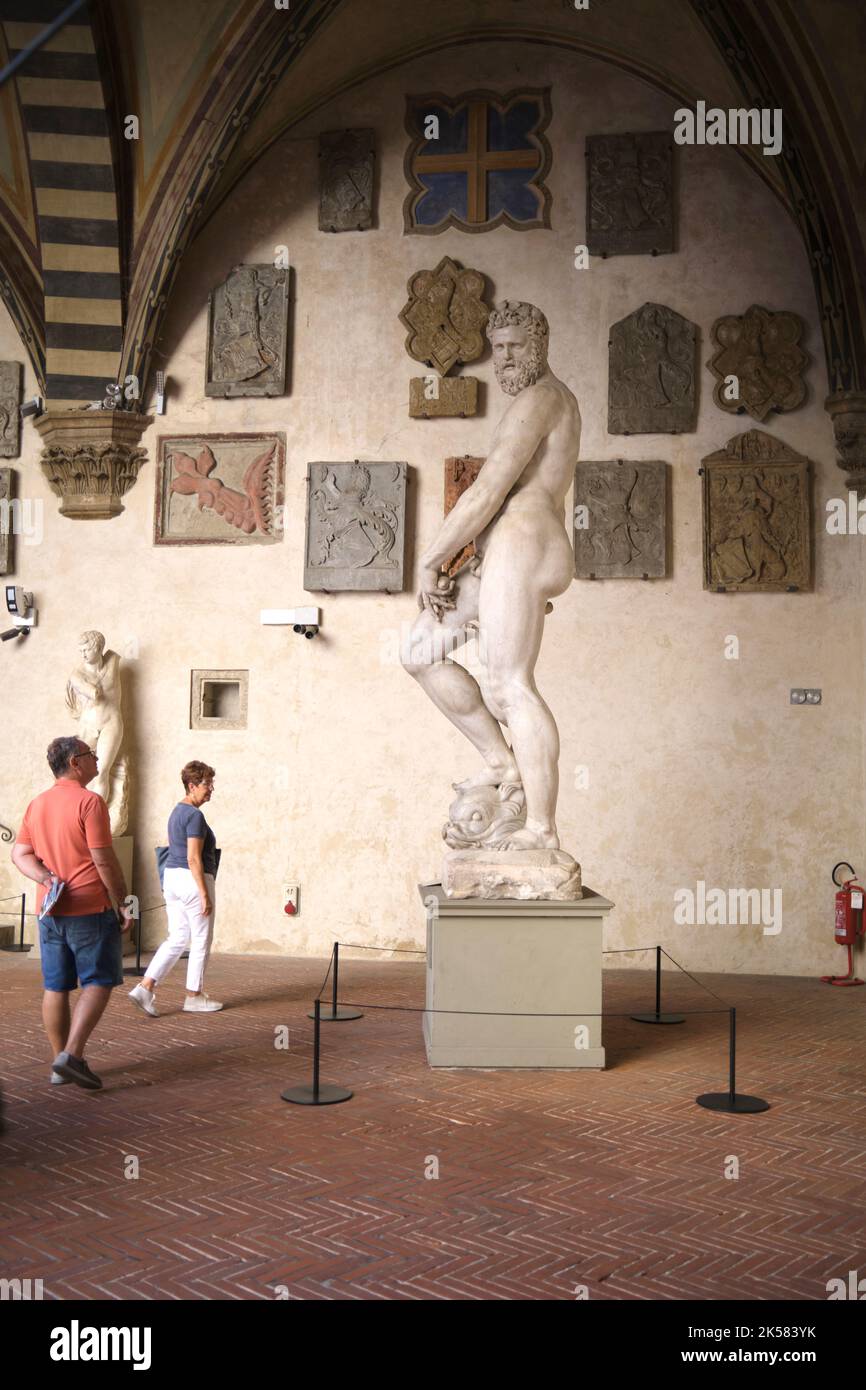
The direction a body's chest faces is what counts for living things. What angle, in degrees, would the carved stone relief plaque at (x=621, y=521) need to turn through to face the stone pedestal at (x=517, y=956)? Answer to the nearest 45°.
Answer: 0° — it already faces it

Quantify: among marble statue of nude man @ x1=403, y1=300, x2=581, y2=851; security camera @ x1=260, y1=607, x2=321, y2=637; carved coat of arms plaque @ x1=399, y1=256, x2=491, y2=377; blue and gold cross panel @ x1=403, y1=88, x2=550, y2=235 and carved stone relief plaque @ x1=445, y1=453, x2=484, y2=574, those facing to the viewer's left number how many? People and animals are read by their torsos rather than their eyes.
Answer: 2

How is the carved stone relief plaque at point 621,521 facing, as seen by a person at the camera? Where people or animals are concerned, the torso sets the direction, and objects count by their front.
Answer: facing the viewer

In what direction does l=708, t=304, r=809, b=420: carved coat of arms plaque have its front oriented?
toward the camera

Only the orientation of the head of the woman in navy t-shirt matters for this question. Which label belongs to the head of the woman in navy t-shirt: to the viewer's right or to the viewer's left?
to the viewer's right

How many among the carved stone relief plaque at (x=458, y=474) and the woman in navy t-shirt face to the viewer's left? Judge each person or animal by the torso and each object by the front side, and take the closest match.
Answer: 0

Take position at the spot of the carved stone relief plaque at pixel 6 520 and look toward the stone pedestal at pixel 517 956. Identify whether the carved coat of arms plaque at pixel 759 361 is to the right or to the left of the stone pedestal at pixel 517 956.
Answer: left

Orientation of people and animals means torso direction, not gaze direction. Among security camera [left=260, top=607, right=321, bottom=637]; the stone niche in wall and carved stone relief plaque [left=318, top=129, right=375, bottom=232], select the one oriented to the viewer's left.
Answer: the security camera
